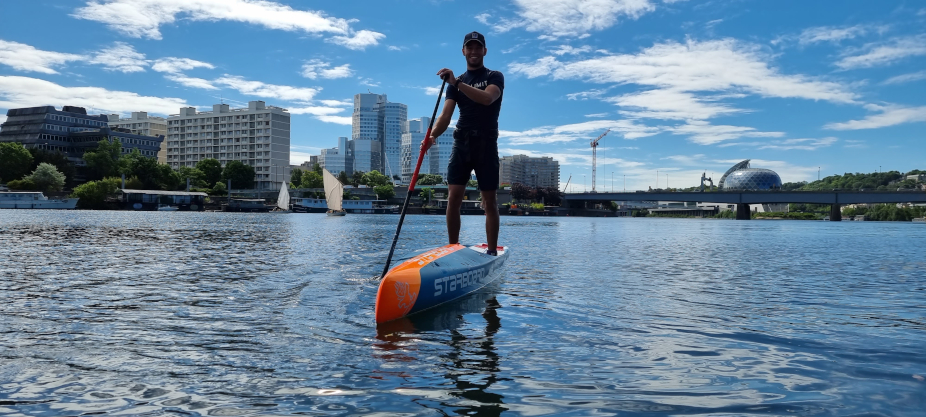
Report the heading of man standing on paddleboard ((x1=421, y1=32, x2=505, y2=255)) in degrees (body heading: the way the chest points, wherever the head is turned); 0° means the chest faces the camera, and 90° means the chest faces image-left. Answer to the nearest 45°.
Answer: approximately 0°

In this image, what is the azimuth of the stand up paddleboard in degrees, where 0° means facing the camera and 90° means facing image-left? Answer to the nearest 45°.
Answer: approximately 45°
